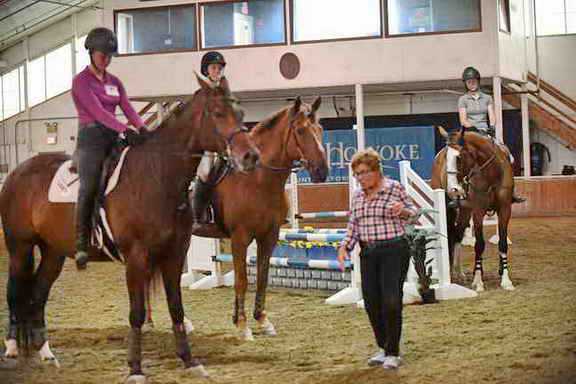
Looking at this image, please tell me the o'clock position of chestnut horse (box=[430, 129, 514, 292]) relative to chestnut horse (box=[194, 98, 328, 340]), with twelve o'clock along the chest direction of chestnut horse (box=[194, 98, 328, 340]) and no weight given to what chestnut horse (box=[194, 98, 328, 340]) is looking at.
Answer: chestnut horse (box=[430, 129, 514, 292]) is roughly at 9 o'clock from chestnut horse (box=[194, 98, 328, 340]).

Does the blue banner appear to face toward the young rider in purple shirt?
yes

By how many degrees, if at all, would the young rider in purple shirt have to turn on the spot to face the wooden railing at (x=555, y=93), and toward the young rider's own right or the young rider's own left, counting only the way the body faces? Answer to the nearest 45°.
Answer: approximately 90° to the young rider's own left

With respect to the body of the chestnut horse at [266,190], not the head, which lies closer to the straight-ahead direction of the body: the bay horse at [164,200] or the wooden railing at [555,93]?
the bay horse

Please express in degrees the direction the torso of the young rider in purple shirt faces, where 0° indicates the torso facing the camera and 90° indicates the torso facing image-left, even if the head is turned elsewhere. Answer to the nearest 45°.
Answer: approximately 315°

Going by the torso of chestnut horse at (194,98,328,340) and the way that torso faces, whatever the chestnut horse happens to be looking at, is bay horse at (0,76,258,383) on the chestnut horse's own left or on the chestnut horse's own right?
on the chestnut horse's own right

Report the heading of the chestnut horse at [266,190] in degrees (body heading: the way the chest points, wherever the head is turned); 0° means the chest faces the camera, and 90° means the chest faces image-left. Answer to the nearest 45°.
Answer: approximately 315°

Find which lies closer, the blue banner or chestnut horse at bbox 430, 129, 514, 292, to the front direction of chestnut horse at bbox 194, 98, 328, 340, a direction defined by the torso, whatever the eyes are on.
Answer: the chestnut horse

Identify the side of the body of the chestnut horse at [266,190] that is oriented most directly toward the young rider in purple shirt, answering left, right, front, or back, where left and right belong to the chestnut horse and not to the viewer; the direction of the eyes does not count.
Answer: right

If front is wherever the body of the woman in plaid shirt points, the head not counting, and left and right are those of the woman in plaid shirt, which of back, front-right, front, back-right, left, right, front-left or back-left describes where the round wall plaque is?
back-right
